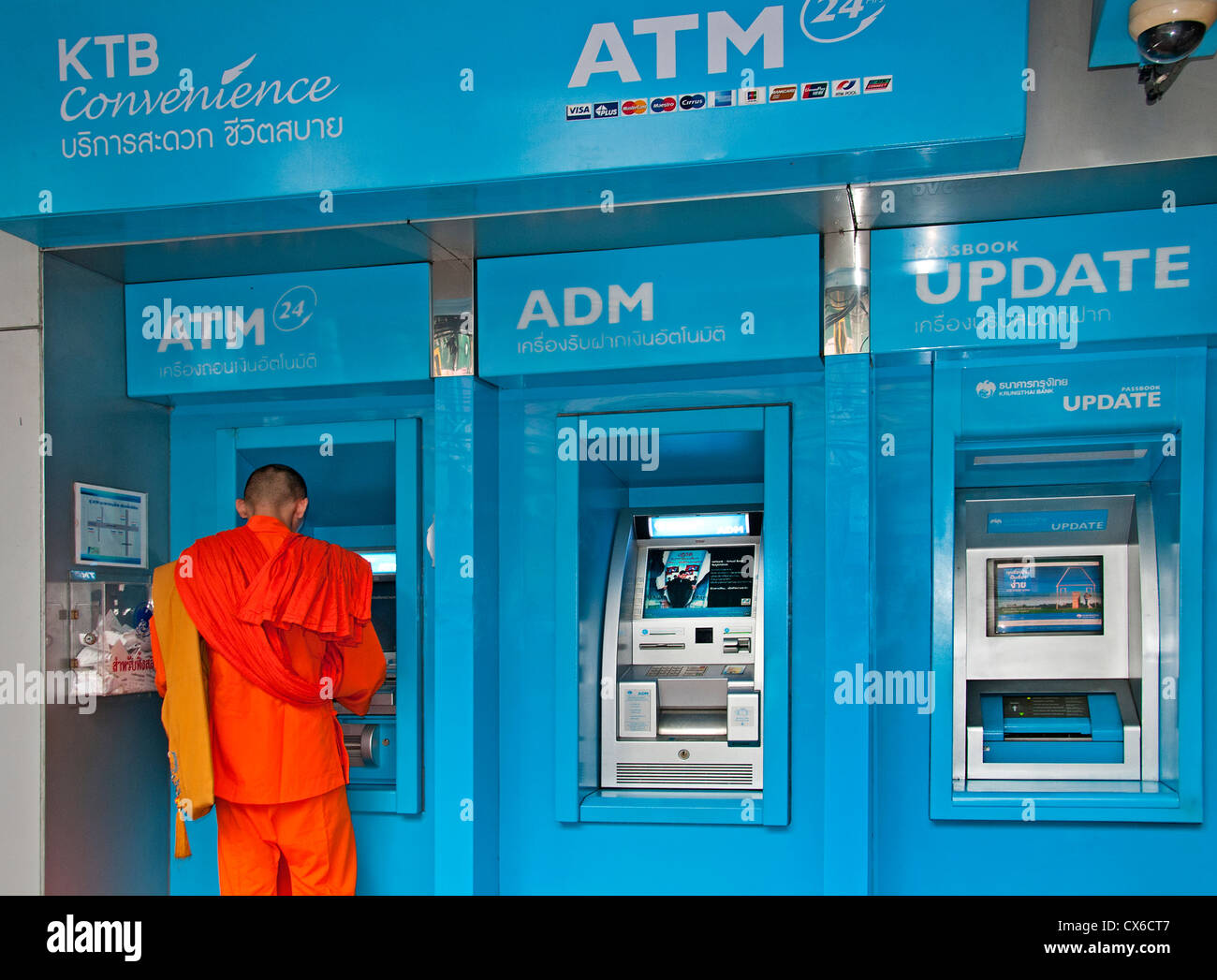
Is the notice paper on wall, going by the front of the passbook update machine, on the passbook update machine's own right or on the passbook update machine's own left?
on the passbook update machine's own right

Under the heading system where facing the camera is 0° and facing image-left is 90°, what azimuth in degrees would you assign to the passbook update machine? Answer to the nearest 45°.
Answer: approximately 0°

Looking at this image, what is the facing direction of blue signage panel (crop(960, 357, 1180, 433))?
toward the camera

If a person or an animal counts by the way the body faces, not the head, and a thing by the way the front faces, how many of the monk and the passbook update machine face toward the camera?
1

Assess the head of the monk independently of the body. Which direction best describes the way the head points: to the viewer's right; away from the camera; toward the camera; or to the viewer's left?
away from the camera

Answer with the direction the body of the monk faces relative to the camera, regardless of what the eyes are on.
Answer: away from the camera
